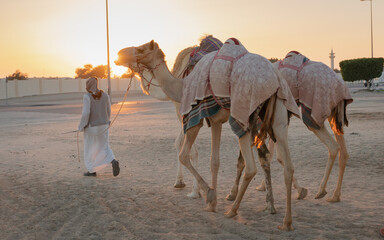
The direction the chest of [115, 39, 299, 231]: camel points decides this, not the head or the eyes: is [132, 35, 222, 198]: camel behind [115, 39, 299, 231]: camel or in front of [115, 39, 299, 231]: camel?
in front

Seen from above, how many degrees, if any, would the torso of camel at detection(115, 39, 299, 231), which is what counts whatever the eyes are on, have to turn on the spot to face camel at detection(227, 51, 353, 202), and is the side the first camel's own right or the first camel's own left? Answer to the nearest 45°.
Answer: approximately 90° to the first camel's own right

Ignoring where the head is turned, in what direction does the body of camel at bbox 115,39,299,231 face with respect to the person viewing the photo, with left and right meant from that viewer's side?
facing away from the viewer and to the left of the viewer
